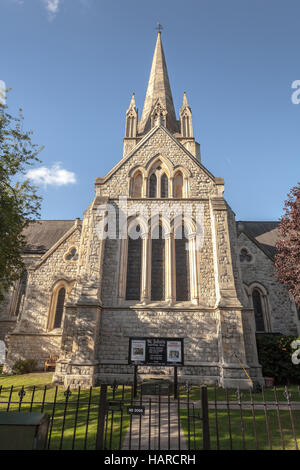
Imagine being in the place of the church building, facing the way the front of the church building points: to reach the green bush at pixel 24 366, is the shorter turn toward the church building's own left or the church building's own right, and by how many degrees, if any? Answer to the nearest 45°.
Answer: approximately 135° to the church building's own right

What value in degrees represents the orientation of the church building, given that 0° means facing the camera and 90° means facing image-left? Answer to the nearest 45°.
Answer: approximately 0°
